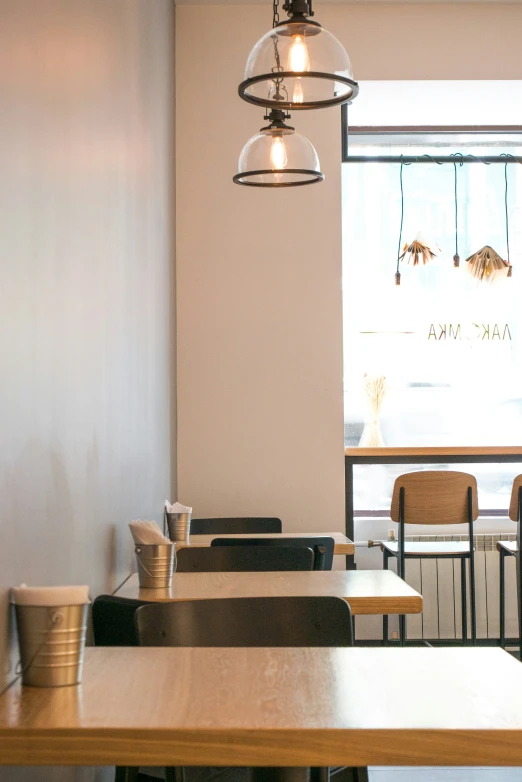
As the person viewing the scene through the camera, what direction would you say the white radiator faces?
facing the viewer

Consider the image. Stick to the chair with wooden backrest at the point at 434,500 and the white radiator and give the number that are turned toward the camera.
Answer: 1

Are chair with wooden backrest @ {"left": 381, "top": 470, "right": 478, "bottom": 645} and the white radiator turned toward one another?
yes

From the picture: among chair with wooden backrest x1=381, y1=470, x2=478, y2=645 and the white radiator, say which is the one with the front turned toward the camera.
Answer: the white radiator

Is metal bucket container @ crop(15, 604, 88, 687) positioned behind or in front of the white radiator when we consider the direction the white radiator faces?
in front

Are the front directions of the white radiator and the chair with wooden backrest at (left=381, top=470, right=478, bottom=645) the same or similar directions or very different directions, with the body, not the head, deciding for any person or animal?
very different directions

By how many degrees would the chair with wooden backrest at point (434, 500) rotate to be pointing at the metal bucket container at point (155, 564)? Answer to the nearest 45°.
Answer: approximately 180°

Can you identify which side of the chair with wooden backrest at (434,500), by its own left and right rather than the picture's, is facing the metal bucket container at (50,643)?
back

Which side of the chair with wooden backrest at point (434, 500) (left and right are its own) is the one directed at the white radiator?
front

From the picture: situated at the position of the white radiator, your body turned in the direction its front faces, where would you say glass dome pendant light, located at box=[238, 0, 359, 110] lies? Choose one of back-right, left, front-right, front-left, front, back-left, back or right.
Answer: front

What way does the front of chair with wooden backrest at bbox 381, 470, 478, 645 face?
away from the camera

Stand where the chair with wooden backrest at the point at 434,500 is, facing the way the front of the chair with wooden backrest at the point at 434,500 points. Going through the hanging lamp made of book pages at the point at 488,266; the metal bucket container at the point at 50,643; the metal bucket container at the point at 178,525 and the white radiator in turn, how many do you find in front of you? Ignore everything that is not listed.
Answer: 2

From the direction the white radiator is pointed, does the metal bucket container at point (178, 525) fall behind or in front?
in front

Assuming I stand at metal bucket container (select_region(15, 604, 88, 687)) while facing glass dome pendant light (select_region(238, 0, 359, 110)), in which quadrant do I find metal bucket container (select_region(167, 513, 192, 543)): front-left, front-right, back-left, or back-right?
front-left

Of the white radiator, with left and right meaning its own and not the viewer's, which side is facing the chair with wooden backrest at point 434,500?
front

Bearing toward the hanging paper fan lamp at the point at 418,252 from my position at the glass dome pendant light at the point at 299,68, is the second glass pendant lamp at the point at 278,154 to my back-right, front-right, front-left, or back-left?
front-left

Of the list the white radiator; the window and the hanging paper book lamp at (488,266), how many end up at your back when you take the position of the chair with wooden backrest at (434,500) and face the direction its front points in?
0

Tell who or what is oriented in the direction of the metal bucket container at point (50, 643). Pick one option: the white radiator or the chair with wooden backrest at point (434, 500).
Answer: the white radiator

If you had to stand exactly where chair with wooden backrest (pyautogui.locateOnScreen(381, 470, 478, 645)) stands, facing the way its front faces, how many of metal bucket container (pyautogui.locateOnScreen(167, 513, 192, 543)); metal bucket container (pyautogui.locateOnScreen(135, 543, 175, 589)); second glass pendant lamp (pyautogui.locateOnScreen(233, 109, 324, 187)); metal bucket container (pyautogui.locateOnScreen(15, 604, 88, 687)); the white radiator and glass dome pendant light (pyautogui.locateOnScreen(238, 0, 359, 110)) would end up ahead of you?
1
